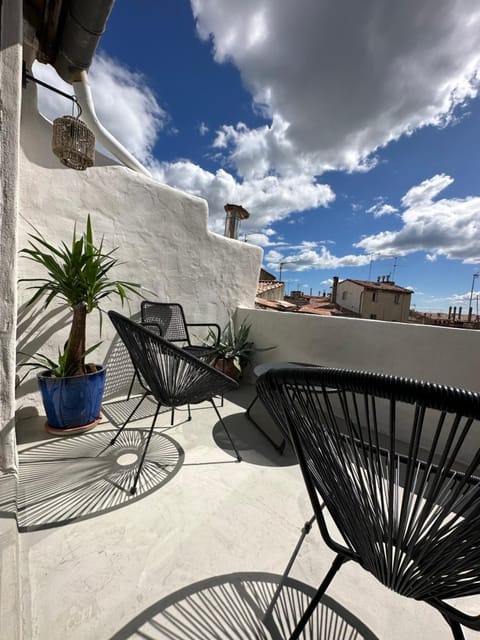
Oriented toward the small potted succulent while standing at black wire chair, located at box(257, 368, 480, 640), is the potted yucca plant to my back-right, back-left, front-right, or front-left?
front-left

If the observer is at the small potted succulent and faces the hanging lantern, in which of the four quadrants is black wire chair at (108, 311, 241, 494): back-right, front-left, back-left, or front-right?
front-left

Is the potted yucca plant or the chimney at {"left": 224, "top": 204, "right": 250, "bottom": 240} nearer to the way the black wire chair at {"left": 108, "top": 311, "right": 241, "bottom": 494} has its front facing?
the chimney

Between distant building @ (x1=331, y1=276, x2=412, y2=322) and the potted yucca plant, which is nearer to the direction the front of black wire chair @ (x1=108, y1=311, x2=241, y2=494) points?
the distant building
